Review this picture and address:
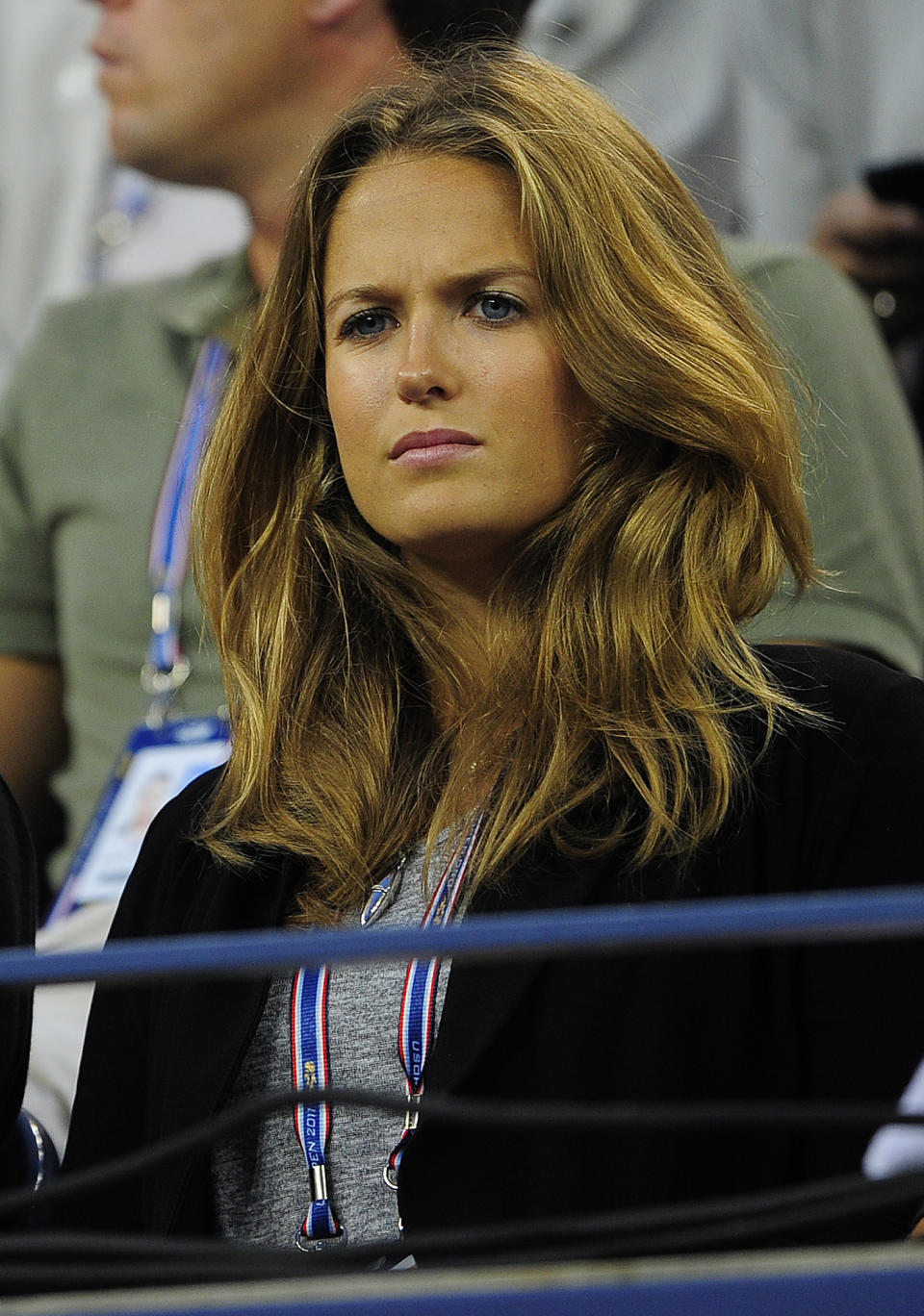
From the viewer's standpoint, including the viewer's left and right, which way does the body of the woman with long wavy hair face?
facing the viewer and to the left of the viewer

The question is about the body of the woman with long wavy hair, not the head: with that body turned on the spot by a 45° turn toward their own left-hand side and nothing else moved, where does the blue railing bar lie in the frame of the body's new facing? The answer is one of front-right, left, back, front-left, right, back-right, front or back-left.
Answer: front

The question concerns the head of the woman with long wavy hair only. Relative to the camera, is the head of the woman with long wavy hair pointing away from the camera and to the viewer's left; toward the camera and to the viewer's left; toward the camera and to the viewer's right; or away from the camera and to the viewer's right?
toward the camera and to the viewer's left
